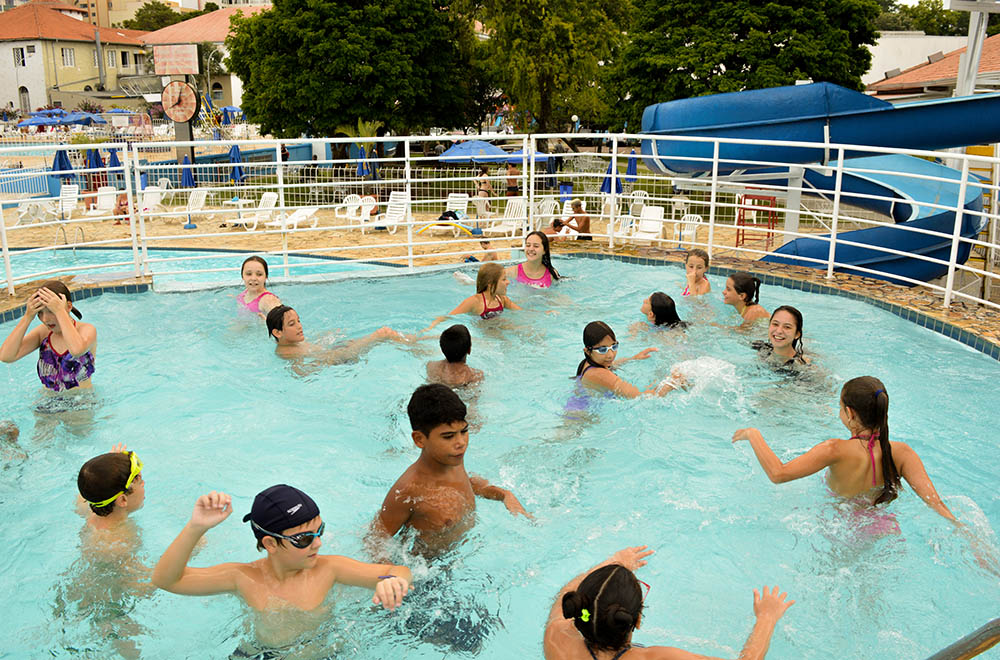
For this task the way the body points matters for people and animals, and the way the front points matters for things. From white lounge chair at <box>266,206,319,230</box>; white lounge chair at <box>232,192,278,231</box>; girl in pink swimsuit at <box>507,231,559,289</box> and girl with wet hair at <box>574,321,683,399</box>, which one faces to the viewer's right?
the girl with wet hair

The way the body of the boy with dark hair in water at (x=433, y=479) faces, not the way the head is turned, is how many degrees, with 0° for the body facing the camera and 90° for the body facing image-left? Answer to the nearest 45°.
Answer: approximately 315°

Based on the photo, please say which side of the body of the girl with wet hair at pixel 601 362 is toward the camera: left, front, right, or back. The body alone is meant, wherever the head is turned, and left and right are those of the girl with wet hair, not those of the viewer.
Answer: right

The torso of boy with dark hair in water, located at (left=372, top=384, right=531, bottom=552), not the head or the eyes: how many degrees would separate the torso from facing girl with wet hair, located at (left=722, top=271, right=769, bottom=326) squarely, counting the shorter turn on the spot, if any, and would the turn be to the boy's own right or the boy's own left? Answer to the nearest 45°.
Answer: approximately 90° to the boy's own left

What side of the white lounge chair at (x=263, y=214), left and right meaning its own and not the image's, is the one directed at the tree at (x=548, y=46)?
back

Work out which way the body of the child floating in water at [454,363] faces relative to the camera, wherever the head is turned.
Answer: away from the camera

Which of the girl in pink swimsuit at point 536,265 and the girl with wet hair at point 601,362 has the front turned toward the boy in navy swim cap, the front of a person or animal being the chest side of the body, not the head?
the girl in pink swimsuit

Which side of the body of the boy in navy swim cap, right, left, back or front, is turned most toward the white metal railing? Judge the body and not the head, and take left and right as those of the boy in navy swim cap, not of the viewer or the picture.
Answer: back
